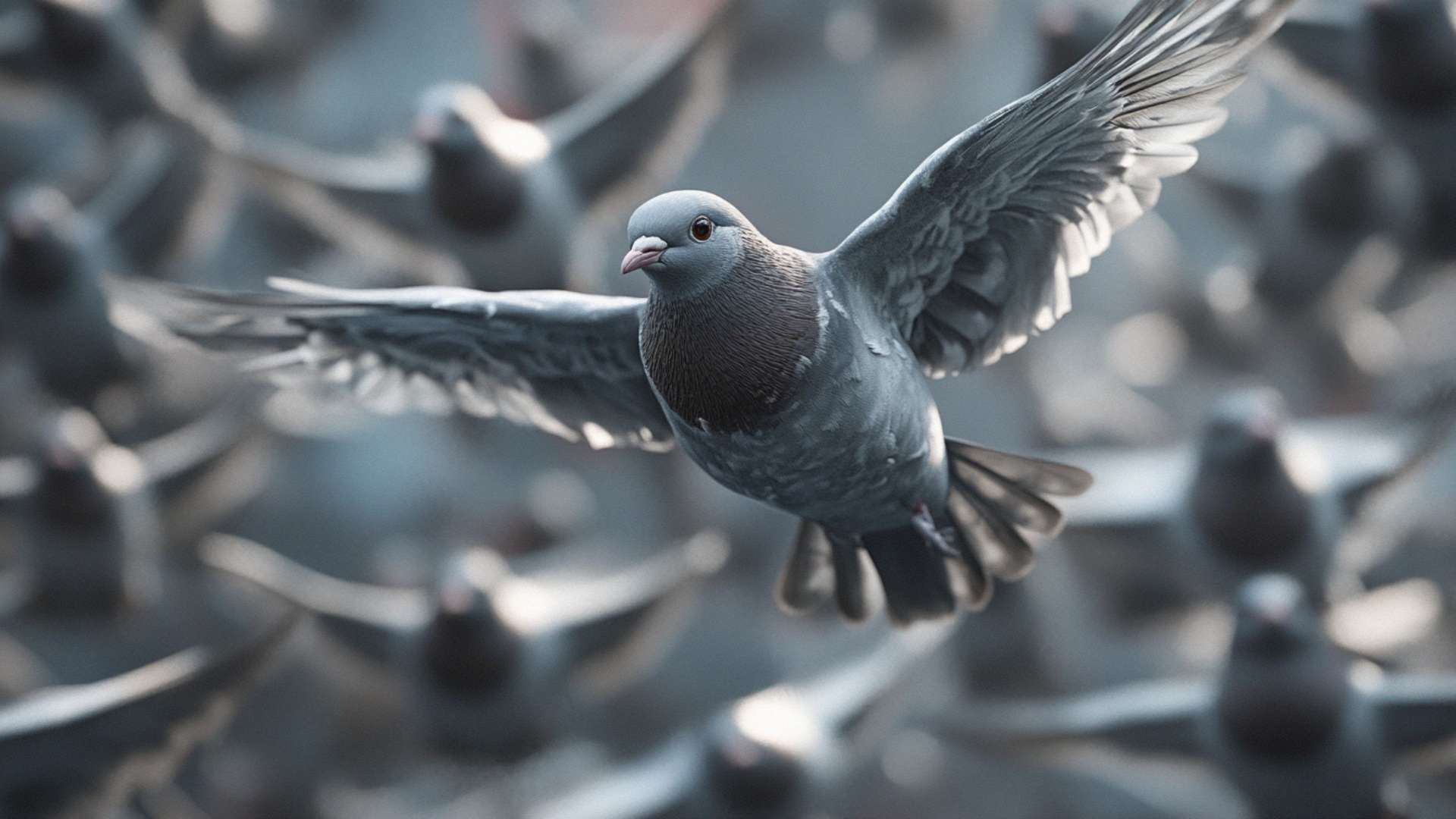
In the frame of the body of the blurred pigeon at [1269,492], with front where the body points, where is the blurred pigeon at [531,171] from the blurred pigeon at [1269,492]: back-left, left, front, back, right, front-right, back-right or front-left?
right

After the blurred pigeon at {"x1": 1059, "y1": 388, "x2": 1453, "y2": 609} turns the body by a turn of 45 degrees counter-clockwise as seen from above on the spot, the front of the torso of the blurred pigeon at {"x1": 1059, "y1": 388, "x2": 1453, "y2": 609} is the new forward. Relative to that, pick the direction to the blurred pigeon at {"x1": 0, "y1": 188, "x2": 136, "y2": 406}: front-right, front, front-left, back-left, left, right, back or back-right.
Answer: back-right

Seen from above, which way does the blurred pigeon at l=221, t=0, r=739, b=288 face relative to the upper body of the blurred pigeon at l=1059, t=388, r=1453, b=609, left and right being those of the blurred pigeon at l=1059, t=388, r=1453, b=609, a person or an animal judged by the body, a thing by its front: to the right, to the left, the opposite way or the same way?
the same way

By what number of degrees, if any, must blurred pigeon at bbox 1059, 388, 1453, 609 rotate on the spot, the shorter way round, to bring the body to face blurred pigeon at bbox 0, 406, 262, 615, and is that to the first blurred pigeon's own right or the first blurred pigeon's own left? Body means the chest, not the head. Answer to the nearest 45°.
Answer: approximately 90° to the first blurred pigeon's own right

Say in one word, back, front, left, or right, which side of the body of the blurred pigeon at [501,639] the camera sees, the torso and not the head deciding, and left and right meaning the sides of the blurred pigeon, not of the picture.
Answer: front

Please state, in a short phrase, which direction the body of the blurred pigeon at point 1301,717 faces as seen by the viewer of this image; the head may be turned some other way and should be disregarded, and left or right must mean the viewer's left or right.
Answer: facing the viewer

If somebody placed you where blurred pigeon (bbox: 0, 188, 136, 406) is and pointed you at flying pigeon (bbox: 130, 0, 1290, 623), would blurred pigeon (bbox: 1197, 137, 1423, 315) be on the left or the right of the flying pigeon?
left

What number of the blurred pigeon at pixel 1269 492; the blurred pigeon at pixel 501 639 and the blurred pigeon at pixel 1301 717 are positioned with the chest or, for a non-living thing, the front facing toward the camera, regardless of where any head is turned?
3

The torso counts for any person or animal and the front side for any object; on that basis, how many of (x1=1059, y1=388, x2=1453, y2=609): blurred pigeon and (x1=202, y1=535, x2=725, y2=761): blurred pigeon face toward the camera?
2

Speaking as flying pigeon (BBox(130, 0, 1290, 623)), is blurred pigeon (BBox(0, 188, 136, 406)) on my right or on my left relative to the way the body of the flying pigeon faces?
on my right

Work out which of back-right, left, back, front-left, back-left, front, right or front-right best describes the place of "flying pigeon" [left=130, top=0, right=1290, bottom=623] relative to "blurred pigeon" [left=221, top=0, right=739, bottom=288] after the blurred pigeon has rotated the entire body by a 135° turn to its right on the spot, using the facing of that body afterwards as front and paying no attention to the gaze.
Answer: back

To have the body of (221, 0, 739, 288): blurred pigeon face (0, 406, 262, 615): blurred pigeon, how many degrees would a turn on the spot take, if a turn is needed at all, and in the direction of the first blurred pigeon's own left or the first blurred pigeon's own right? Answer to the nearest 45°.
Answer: approximately 45° to the first blurred pigeon's own right

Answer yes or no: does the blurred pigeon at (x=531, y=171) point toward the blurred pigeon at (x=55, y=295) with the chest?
no

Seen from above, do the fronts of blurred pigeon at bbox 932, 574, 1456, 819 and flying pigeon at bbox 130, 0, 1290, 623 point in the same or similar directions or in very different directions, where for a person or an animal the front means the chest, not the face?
same or similar directions

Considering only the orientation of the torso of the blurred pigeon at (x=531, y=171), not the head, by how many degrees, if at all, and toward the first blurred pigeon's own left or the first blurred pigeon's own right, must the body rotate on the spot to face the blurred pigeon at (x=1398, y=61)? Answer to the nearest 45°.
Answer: approximately 135° to the first blurred pigeon's own left

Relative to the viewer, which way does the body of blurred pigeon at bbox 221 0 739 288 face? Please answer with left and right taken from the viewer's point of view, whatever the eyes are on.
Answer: facing the viewer and to the left of the viewer

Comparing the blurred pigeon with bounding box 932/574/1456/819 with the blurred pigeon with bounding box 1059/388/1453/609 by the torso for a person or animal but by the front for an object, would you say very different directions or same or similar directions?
same or similar directions

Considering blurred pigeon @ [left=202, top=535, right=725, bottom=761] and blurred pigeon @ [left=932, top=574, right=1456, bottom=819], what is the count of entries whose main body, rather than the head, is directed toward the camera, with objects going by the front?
2
